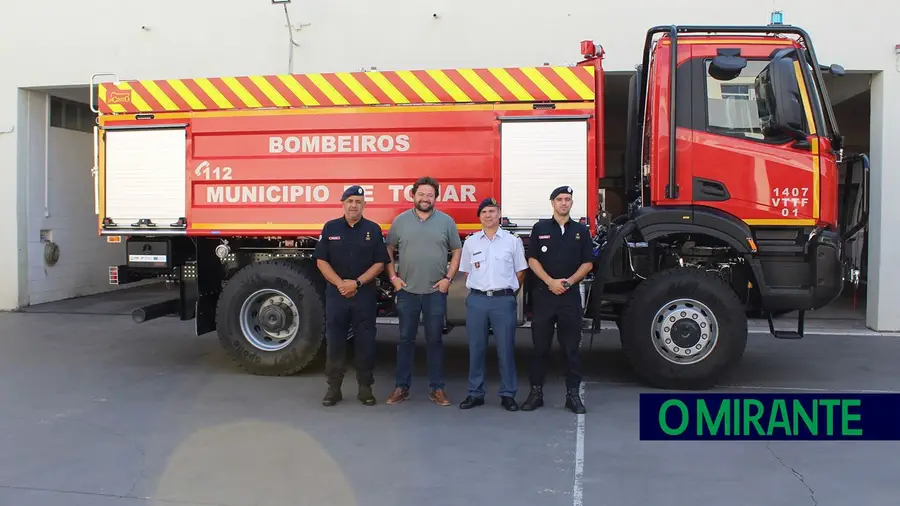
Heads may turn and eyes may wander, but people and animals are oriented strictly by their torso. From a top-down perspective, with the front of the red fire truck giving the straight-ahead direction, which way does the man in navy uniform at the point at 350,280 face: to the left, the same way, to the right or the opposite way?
to the right

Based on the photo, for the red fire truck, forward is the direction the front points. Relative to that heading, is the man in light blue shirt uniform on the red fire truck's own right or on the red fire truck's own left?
on the red fire truck's own right

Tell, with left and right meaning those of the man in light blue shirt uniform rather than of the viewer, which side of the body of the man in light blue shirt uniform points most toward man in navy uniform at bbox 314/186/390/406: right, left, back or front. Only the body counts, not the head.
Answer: right

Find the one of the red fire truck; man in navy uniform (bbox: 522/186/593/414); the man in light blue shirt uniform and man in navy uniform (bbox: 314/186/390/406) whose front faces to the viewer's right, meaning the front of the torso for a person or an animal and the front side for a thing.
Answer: the red fire truck

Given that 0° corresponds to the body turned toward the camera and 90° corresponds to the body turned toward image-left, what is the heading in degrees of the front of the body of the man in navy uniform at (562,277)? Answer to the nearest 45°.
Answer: approximately 0°

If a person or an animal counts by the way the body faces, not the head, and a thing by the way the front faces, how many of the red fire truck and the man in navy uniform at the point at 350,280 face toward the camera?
1

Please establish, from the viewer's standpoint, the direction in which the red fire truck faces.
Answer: facing to the right of the viewer

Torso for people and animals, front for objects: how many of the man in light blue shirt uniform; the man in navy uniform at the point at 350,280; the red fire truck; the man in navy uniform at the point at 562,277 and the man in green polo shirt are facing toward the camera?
4

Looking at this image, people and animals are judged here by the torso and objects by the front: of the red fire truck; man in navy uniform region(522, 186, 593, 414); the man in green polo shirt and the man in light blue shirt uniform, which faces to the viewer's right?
the red fire truck

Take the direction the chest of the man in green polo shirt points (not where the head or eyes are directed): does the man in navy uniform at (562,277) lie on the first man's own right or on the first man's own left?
on the first man's own left

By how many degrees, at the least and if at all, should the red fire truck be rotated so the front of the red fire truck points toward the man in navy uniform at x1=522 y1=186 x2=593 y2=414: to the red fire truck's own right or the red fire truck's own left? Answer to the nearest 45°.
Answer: approximately 90° to the red fire truck's own right
